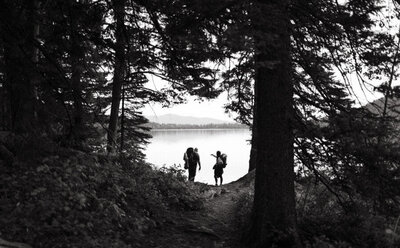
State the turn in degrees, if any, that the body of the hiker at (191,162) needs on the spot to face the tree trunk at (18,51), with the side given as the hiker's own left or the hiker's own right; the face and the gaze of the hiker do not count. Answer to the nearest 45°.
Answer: approximately 180°

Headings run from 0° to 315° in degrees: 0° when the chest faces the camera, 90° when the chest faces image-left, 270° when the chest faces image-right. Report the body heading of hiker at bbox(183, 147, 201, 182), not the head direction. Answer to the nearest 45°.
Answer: approximately 180°

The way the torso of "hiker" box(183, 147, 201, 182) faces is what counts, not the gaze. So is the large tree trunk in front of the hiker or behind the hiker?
behind
